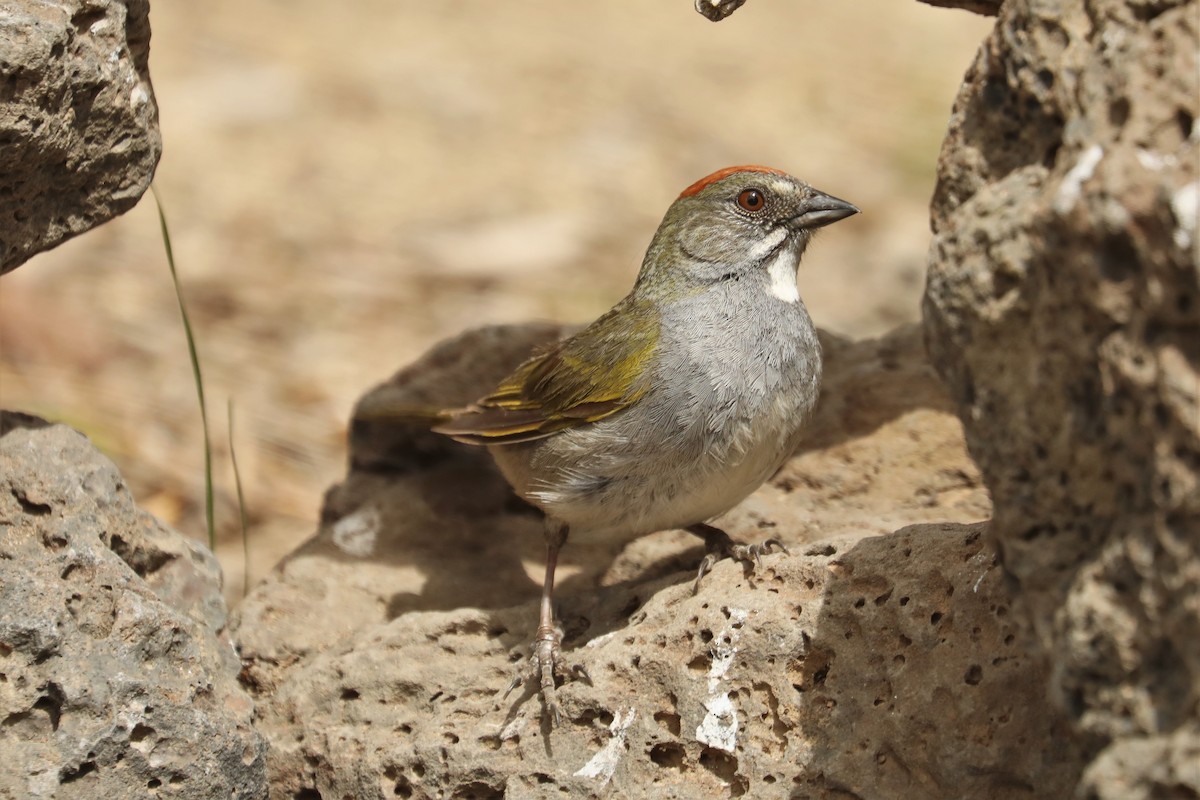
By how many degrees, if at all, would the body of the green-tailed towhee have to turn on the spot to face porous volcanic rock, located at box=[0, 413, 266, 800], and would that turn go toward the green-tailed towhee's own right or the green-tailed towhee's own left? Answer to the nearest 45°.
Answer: approximately 90° to the green-tailed towhee's own right

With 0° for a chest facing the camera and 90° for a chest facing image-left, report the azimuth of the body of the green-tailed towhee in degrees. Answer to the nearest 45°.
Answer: approximately 315°
